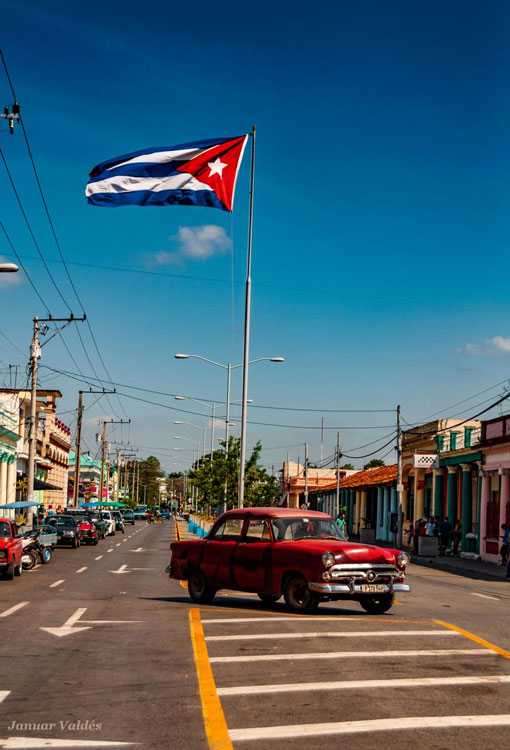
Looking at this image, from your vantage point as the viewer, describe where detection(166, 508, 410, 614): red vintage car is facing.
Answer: facing the viewer and to the right of the viewer

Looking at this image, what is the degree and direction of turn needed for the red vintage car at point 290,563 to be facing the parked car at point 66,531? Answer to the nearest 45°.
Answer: approximately 135° to its left

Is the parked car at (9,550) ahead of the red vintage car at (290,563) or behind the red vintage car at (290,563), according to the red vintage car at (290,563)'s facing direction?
behind

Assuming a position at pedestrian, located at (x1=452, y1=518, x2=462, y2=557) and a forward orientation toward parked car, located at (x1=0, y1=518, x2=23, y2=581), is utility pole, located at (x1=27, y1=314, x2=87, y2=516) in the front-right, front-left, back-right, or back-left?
front-right
